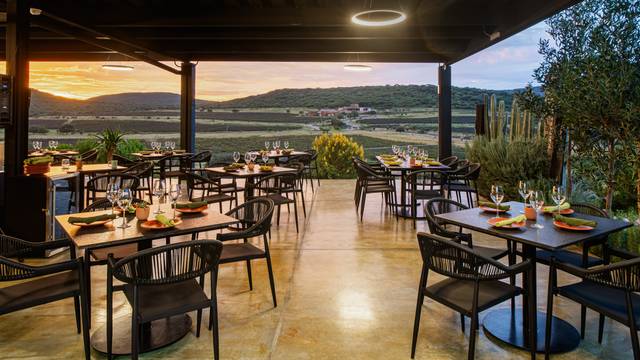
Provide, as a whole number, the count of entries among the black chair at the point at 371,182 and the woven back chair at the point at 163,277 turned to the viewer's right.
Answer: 1

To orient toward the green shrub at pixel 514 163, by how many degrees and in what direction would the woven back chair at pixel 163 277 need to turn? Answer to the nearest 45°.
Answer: approximately 90° to its right

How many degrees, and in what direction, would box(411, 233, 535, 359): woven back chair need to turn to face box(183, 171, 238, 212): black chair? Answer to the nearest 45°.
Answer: approximately 90° to its left

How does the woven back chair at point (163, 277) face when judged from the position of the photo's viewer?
facing away from the viewer and to the left of the viewer

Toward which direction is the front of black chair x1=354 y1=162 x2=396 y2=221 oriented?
to the viewer's right

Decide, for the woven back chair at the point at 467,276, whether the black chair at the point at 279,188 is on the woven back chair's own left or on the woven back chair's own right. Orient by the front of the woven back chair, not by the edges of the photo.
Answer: on the woven back chair's own left

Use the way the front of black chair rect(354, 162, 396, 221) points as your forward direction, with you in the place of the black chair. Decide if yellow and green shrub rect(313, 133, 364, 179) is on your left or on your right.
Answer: on your left

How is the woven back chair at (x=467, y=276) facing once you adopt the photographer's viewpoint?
facing away from the viewer and to the right of the viewer

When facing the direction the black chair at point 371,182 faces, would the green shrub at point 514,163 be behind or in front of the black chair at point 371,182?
in front

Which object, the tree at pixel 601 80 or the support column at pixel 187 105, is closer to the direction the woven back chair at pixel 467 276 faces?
the tree
